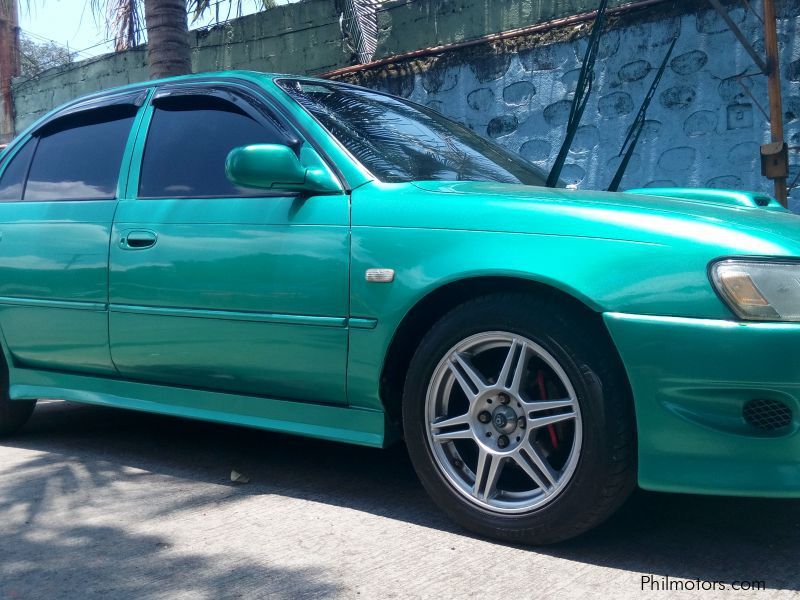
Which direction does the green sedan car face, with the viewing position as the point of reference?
facing the viewer and to the right of the viewer

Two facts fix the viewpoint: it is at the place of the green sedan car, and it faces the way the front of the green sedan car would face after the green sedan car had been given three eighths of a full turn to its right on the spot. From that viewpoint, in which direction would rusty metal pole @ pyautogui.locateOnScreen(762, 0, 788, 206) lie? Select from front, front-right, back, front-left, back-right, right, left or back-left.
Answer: back-right
